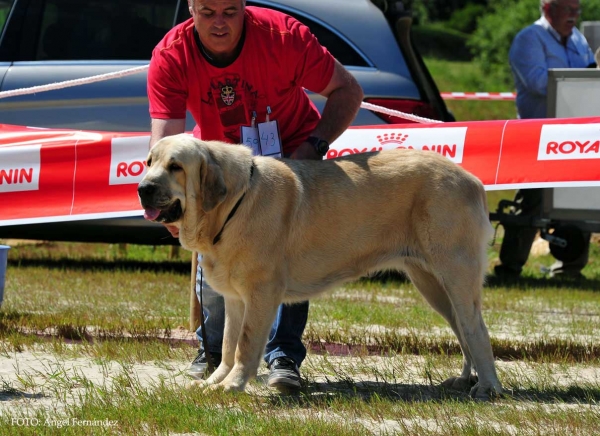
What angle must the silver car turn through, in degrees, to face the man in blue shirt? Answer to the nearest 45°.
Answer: approximately 180°

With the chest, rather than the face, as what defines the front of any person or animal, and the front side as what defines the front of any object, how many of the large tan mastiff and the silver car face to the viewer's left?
2

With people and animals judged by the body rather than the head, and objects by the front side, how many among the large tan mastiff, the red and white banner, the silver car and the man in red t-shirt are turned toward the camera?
2

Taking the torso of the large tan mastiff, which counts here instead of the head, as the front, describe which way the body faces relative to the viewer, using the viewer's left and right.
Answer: facing to the left of the viewer

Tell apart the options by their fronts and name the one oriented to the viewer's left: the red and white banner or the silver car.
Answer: the silver car

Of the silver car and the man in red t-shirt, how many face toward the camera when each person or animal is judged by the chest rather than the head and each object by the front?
1

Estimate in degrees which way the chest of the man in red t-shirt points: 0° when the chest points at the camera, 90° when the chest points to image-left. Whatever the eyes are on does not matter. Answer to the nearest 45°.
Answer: approximately 0°
